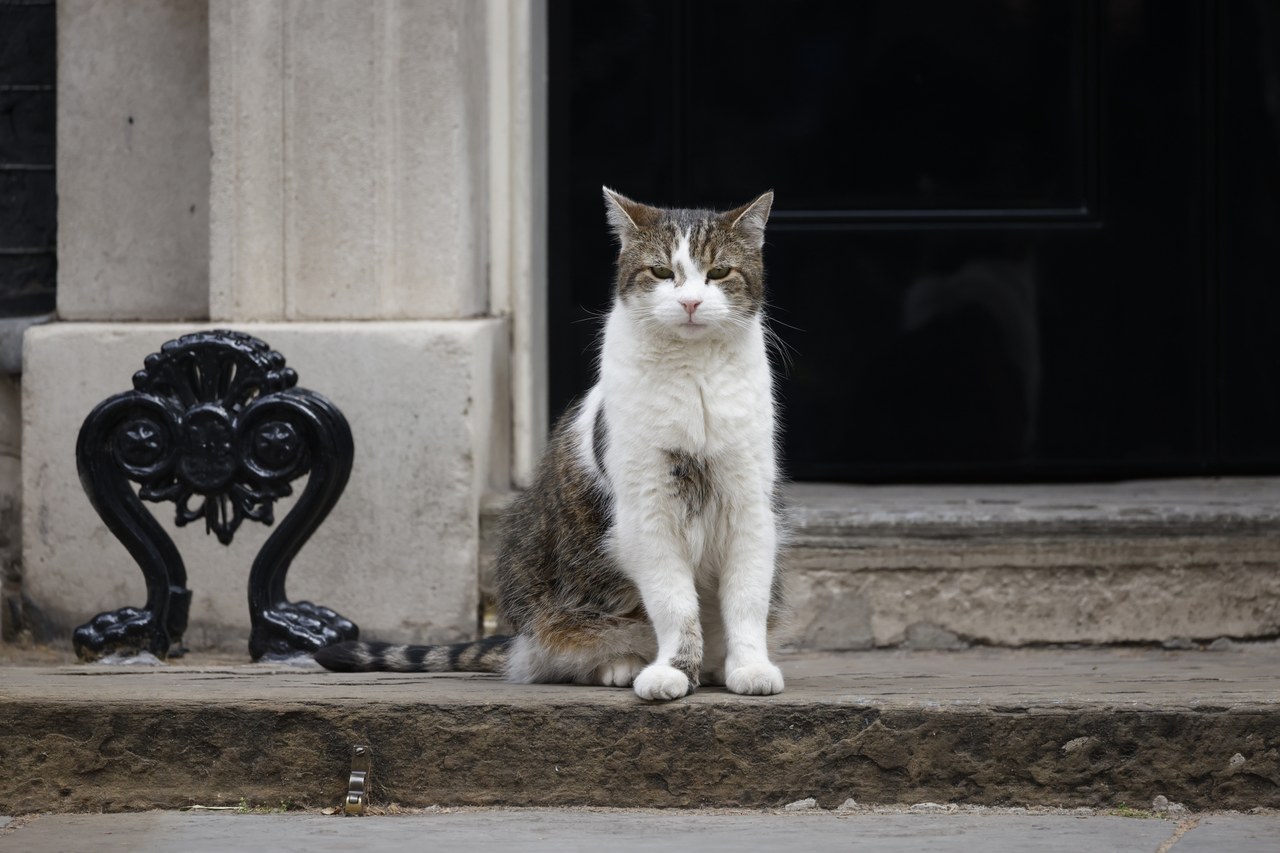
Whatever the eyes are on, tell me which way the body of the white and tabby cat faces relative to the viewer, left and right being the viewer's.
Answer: facing the viewer and to the right of the viewer

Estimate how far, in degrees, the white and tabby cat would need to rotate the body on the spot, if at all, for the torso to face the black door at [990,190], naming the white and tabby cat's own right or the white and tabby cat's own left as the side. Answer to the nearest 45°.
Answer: approximately 90° to the white and tabby cat's own left

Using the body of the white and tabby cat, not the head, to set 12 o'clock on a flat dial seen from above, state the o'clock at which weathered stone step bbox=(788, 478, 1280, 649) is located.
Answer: The weathered stone step is roughly at 9 o'clock from the white and tabby cat.

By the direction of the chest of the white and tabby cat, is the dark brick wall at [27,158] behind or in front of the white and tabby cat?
behind

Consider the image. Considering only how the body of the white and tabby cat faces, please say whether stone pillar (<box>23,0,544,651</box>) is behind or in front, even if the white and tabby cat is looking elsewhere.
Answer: behind
